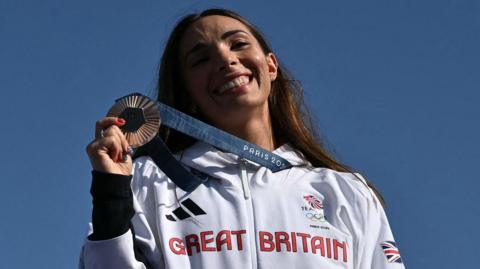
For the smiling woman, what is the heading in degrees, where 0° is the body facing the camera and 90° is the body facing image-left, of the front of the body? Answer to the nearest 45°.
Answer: approximately 0°
